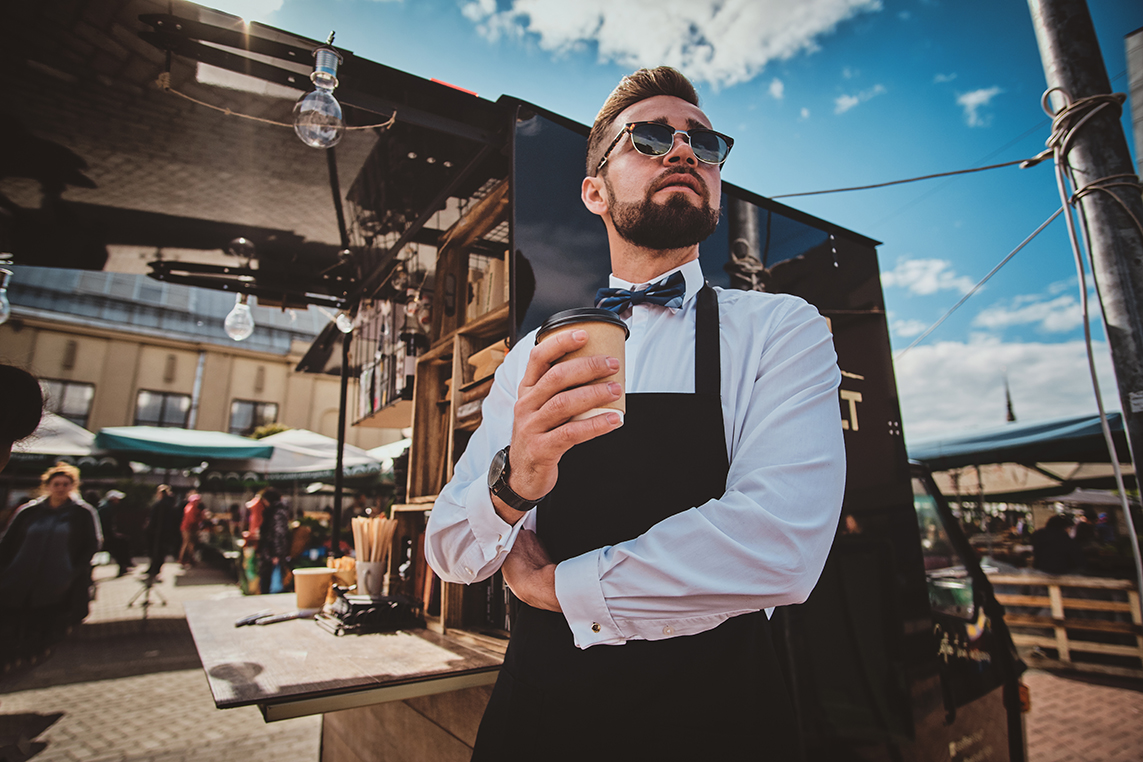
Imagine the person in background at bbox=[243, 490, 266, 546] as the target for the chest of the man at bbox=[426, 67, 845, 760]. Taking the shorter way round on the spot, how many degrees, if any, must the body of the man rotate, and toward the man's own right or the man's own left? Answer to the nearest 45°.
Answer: approximately 135° to the man's own right

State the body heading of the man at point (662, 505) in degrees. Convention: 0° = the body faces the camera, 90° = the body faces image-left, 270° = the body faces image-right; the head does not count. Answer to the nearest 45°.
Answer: approximately 0°

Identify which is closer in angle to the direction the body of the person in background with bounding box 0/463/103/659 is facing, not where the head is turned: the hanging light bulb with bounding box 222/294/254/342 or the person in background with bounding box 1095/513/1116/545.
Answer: the hanging light bulb

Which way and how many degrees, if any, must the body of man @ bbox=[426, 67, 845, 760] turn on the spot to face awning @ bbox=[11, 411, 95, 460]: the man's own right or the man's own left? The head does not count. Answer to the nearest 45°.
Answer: approximately 135° to the man's own right

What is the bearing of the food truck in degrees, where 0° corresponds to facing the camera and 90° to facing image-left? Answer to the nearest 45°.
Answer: approximately 225°

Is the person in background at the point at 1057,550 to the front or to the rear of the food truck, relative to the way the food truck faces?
to the front

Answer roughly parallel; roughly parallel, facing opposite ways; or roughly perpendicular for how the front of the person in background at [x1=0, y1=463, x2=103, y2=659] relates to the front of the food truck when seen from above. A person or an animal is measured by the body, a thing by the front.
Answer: roughly perpendicular

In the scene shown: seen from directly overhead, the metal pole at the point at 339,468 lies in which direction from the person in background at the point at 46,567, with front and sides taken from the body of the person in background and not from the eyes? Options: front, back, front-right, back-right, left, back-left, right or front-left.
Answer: front-left

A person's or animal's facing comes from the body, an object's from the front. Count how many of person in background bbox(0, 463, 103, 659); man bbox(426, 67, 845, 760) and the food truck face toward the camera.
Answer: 2

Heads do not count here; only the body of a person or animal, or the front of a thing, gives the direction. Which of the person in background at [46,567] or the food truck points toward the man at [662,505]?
the person in background

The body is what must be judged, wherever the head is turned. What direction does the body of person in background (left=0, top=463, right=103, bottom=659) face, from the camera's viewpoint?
toward the camera

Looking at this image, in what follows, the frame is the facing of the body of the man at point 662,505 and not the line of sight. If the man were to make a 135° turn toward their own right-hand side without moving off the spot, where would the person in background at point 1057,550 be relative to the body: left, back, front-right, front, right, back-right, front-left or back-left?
right

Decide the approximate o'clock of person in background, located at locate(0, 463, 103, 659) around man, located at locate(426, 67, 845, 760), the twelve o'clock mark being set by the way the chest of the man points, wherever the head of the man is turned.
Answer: The person in background is roughly at 4 o'clock from the man.
